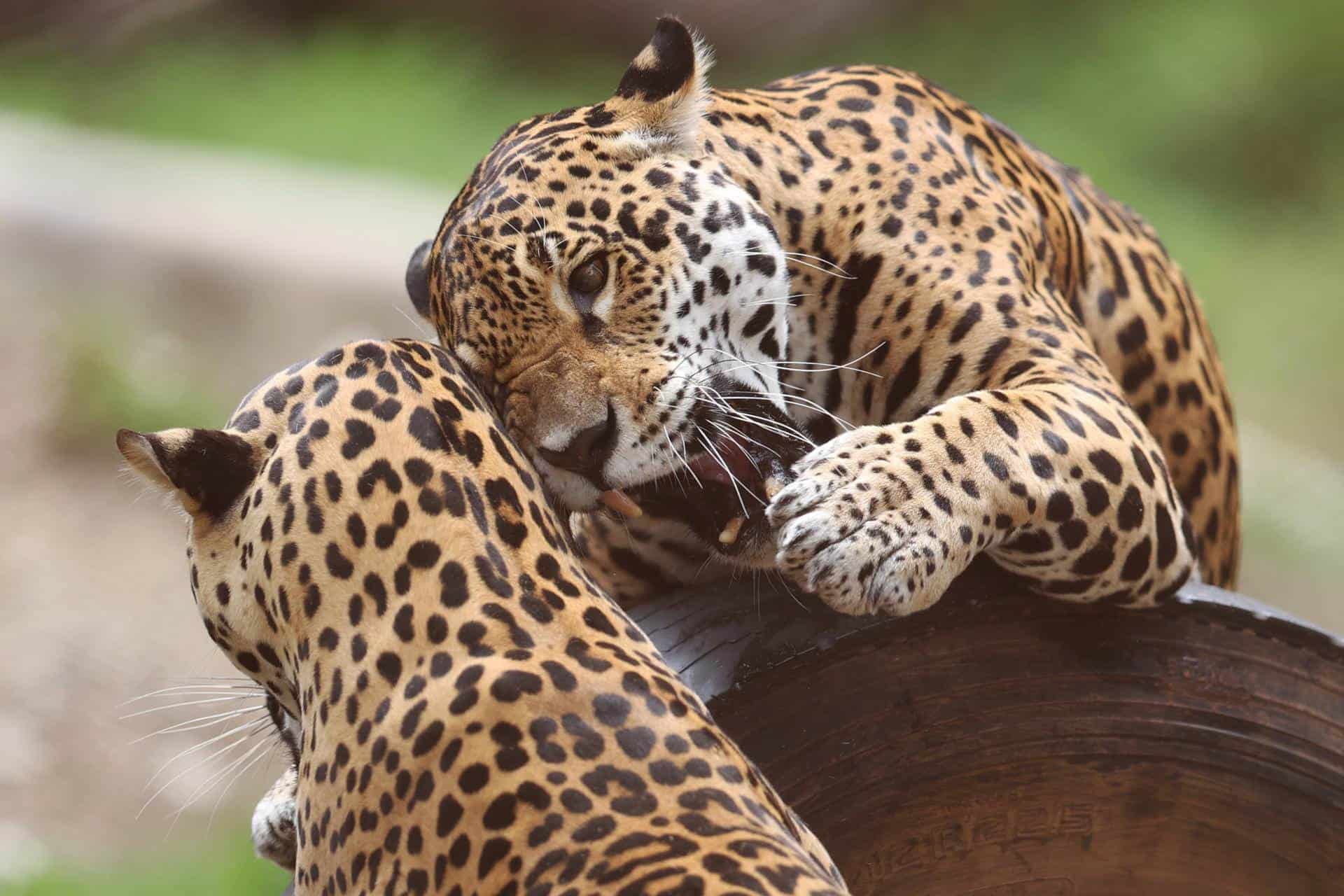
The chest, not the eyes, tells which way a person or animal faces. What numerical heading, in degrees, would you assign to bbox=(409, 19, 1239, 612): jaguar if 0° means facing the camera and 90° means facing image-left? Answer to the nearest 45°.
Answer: approximately 45°

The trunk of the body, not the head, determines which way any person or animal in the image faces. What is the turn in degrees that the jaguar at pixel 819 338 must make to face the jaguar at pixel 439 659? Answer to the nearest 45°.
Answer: approximately 45° to its left

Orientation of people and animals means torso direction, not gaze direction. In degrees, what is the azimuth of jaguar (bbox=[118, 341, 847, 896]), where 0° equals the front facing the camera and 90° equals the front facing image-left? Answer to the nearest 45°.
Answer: approximately 135°

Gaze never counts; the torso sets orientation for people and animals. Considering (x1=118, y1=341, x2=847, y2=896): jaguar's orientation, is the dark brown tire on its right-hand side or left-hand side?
on its right

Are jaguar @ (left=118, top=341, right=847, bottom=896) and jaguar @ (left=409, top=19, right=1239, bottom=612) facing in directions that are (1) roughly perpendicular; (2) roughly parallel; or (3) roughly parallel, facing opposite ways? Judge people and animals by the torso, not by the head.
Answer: roughly perpendicular

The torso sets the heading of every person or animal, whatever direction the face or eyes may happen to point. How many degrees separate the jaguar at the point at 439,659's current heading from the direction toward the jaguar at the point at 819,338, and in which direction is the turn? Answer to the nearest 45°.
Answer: approximately 90° to its right
